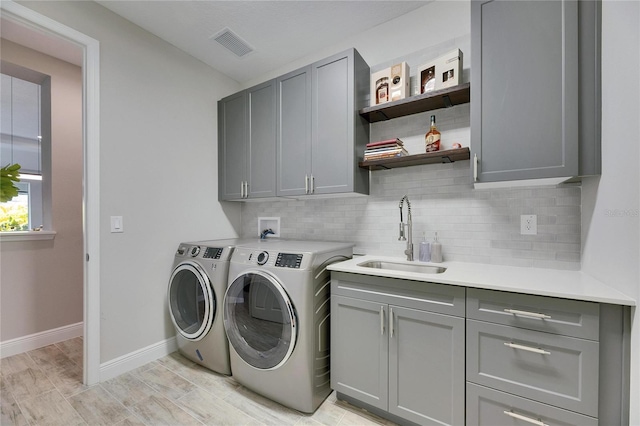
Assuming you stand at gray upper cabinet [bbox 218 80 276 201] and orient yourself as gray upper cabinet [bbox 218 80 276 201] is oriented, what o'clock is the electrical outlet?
The electrical outlet is roughly at 9 o'clock from the gray upper cabinet.

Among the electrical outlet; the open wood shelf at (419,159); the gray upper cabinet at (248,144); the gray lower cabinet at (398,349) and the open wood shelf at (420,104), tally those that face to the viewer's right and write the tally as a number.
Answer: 0

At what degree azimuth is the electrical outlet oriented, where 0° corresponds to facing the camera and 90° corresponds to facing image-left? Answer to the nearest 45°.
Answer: approximately 0°

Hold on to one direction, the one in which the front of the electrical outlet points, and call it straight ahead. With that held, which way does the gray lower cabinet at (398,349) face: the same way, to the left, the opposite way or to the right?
the same way

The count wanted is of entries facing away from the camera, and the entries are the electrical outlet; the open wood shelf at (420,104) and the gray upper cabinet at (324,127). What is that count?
0

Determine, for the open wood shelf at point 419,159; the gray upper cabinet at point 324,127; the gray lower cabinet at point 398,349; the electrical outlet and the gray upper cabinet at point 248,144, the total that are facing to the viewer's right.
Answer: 0

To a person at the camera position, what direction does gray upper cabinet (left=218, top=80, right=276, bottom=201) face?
facing the viewer and to the left of the viewer

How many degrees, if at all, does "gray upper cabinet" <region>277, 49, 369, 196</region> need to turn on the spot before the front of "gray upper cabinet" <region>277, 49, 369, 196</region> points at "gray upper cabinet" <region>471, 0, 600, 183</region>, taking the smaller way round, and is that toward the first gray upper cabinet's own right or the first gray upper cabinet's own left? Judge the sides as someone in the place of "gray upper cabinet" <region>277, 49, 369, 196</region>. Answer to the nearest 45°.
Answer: approximately 90° to the first gray upper cabinet's own left

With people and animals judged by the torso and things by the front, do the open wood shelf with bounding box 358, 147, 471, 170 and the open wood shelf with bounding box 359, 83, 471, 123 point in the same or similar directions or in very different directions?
same or similar directions

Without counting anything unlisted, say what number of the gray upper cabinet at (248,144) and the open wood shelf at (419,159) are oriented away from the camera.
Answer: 0

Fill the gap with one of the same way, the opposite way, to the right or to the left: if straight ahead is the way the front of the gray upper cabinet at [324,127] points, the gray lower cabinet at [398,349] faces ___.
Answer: the same way

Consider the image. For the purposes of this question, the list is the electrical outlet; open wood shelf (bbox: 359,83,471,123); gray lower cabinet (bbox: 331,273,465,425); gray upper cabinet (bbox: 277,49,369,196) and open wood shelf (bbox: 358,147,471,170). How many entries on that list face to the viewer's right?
0

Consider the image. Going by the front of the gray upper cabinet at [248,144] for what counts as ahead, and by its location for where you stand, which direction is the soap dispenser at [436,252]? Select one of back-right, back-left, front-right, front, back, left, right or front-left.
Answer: left

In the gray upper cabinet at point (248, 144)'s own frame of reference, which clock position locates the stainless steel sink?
The stainless steel sink is roughly at 9 o'clock from the gray upper cabinet.

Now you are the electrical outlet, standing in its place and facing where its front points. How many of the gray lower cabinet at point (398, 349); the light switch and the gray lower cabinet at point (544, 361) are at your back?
0

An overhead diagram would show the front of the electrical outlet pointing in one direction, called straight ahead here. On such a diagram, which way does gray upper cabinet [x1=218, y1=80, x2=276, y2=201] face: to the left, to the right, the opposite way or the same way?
the same way

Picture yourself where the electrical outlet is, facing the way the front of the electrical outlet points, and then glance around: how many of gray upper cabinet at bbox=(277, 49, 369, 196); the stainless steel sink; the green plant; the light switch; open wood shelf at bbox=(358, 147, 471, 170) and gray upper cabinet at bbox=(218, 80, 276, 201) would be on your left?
0
